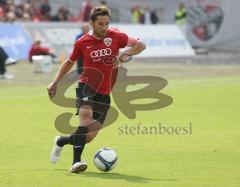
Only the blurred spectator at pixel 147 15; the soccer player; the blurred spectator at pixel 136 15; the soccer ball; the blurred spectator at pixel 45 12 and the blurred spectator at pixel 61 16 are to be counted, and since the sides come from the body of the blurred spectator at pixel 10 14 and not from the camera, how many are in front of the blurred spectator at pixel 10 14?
2

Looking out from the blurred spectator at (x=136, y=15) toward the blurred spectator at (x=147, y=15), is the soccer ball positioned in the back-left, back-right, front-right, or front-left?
back-right

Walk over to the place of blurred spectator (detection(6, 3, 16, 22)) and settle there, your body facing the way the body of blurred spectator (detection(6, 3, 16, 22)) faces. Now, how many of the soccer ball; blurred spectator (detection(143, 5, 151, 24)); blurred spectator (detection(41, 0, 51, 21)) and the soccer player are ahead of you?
2

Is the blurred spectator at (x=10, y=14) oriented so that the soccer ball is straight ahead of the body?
yes

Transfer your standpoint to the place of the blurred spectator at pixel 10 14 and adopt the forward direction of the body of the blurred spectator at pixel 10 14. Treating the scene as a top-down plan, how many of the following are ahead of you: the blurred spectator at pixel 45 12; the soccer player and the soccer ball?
2

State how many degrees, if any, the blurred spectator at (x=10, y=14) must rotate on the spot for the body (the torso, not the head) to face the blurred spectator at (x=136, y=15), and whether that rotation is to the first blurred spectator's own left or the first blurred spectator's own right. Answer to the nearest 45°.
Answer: approximately 135° to the first blurred spectator's own left

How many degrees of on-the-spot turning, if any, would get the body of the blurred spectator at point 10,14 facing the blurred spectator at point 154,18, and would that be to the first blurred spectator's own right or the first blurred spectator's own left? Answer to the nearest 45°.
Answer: approximately 135° to the first blurred spectator's own left

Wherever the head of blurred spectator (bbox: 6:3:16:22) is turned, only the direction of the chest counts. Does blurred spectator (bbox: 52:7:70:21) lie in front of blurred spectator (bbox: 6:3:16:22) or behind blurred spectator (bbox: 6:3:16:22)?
behind

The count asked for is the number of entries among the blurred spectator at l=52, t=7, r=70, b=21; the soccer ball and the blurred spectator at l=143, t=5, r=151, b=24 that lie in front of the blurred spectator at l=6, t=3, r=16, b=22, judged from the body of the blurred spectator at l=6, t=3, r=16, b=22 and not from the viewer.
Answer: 1

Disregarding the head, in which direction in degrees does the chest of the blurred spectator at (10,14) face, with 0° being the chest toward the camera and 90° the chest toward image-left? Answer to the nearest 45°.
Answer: approximately 0°

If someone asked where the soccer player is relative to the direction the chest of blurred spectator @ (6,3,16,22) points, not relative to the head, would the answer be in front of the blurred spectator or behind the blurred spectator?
in front
